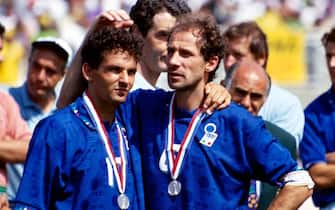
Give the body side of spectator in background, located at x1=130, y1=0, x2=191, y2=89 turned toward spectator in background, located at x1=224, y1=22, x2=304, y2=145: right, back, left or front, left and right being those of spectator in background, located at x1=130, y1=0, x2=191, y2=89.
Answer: left

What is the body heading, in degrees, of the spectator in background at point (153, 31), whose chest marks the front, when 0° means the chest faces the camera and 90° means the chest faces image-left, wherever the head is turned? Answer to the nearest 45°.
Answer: approximately 315°
